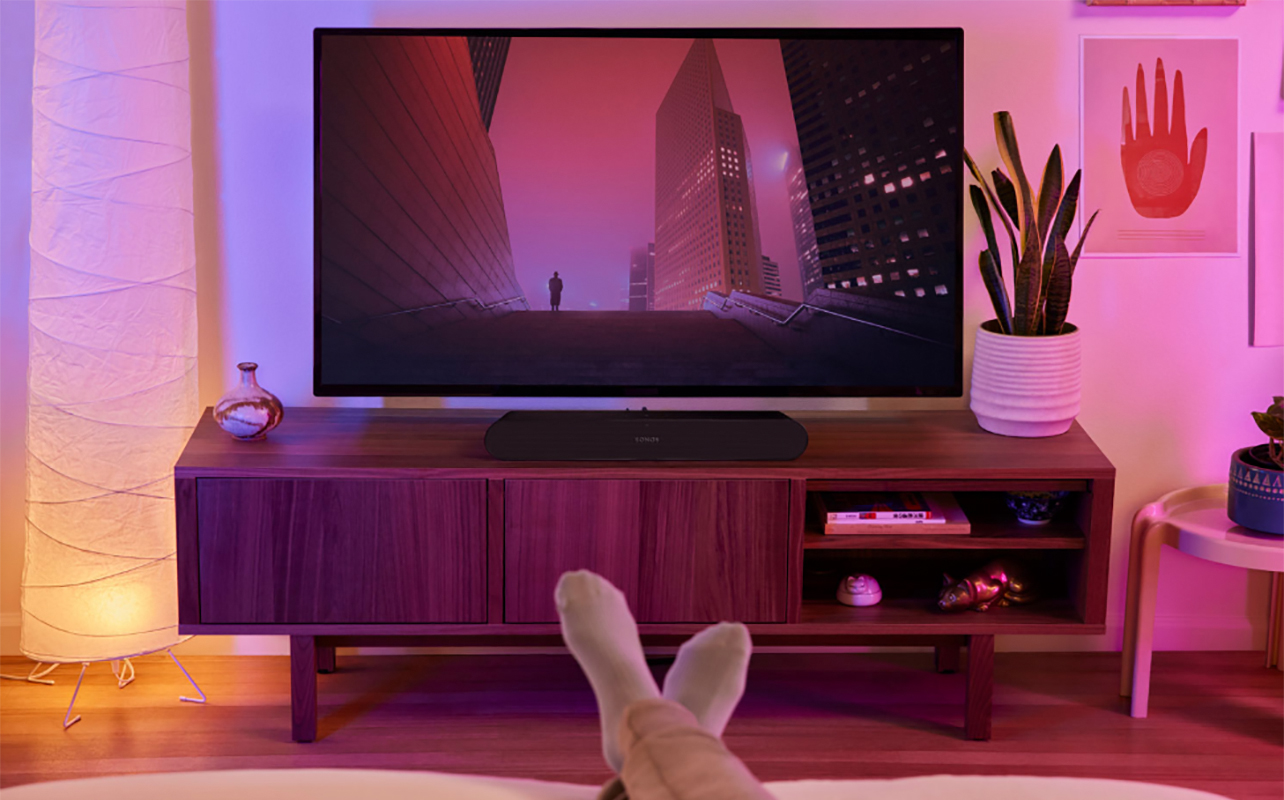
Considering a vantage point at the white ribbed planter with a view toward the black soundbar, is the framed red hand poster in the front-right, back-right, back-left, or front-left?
back-right

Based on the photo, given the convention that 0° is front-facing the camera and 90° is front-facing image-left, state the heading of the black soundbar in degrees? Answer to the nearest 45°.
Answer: approximately 0°

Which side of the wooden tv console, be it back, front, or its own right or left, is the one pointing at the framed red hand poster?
left

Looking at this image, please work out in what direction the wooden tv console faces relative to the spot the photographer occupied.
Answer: facing the viewer

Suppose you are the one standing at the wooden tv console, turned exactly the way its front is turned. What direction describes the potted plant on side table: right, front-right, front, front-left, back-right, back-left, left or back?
left

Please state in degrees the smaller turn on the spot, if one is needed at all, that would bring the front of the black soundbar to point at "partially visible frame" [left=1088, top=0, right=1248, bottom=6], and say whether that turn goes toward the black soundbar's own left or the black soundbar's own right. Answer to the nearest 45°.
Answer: approximately 90° to the black soundbar's own left

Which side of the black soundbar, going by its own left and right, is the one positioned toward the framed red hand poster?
left

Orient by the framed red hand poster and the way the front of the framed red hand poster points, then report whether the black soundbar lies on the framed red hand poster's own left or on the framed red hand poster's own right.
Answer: on the framed red hand poster's own right

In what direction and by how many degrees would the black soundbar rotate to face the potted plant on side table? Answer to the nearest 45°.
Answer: approximately 90° to its left

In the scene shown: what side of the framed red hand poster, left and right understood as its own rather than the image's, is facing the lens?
front

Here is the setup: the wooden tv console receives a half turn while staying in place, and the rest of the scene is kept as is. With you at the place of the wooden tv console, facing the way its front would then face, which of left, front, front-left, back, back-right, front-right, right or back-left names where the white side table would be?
right
